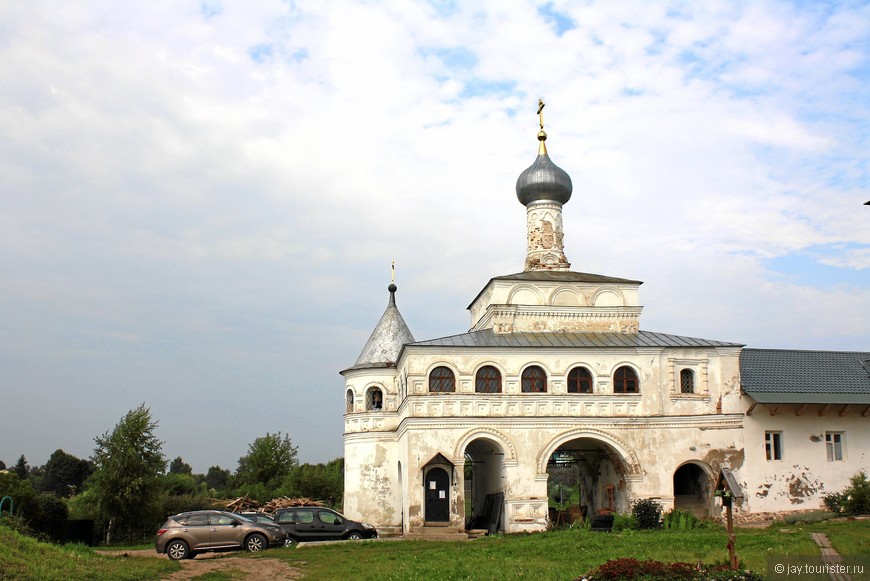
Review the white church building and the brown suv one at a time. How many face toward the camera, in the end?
1

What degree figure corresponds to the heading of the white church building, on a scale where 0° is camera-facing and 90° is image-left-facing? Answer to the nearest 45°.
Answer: approximately 0°

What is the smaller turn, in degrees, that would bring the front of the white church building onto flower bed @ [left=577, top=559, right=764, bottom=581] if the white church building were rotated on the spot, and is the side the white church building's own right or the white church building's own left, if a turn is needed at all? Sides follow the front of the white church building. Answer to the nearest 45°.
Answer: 0° — it already faces it

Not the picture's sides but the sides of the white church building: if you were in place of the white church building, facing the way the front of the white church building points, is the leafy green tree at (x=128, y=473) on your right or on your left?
on your right

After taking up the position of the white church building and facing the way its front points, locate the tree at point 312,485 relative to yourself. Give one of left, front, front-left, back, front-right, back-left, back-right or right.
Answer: back-right
